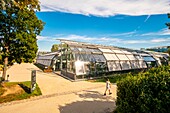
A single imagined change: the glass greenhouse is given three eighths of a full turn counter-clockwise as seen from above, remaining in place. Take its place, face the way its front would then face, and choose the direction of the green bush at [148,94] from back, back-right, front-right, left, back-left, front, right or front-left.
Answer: right

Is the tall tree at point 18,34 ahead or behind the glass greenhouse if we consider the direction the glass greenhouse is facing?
ahead

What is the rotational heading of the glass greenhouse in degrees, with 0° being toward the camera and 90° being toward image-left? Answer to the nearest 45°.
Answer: approximately 45°
